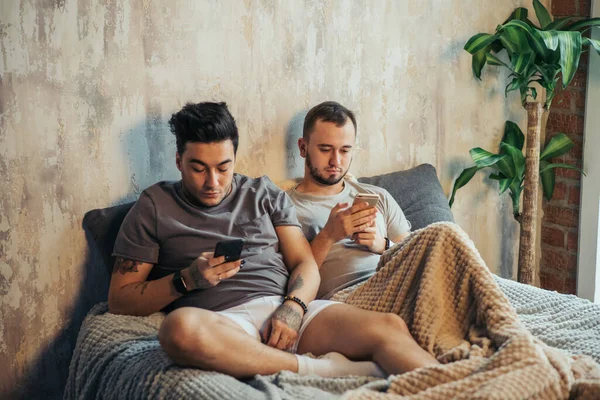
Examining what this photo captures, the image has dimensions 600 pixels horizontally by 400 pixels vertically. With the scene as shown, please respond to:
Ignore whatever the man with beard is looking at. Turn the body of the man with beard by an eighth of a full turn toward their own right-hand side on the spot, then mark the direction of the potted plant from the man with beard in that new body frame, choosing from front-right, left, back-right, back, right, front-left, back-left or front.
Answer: back-left

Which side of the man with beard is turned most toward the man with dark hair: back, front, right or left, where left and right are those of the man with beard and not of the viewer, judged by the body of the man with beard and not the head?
right

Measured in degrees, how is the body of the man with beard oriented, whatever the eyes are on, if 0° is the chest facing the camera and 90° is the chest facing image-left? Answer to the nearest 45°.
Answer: approximately 315°

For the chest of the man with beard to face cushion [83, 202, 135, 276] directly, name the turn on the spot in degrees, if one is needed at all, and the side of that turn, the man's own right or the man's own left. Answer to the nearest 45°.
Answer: approximately 135° to the man's own right
